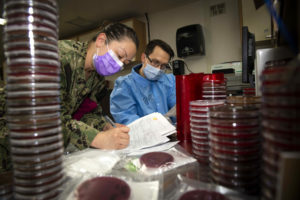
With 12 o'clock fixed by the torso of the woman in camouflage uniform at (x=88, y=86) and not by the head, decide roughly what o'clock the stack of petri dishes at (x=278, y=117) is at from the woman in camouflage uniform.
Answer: The stack of petri dishes is roughly at 1 o'clock from the woman in camouflage uniform.

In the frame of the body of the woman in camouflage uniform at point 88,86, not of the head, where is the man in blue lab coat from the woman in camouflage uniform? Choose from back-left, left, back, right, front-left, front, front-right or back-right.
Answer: left

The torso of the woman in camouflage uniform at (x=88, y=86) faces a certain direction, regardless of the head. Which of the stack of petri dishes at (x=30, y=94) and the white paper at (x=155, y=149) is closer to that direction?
the white paper

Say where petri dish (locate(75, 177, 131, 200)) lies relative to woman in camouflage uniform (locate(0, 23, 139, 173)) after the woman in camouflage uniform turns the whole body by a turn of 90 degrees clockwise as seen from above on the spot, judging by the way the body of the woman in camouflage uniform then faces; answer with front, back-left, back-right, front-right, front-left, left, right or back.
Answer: front-left

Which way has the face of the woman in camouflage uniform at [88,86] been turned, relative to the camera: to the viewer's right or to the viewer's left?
to the viewer's right

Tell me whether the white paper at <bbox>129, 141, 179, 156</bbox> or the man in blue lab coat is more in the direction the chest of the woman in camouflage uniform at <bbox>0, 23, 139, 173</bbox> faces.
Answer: the white paper

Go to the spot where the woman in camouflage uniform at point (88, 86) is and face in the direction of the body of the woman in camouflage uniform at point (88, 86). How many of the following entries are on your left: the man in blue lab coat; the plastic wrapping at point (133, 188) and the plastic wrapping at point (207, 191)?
1

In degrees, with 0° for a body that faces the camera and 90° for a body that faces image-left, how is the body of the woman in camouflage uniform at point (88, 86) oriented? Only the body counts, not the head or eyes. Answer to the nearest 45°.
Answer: approximately 315°

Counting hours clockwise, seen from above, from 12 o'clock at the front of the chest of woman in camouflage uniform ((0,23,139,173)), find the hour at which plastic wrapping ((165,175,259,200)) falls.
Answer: The plastic wrapping is roughly at 1 o'clock from the woman in camouflage uniform.

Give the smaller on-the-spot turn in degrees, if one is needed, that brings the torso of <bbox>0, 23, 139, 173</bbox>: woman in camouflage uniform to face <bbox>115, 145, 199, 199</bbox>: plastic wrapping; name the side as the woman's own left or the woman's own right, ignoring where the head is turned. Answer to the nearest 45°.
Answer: approximately 45° to the woman's own right

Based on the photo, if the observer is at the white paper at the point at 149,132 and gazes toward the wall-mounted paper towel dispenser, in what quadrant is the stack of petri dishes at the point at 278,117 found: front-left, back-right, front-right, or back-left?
back-right

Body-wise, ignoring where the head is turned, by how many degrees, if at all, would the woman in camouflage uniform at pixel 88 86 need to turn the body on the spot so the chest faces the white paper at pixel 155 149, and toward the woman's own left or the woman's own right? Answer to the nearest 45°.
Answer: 0° — they already face it
